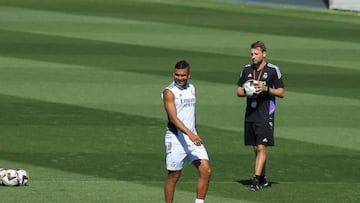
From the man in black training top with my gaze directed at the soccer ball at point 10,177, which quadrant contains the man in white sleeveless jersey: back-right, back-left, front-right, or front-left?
front-left

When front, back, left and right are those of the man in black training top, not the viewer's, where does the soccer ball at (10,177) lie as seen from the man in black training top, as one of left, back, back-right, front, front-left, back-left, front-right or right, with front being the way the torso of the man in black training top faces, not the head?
front-right

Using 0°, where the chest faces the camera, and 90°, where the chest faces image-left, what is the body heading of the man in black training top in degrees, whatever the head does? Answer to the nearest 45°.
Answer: approximately 45°

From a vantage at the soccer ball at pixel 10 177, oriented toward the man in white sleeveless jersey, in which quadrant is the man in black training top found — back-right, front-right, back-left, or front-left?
front-left

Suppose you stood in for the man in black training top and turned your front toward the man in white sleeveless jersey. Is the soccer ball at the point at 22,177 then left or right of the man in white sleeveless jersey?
right

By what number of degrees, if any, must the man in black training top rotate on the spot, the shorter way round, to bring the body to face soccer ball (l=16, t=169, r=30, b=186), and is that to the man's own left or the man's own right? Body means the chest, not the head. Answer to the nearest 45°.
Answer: approximately 45° to the man's own right

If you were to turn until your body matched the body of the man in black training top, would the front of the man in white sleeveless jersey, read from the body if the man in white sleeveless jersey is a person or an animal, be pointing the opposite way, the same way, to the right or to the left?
to the left

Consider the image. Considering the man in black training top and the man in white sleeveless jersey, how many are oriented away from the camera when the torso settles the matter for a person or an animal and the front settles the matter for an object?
0

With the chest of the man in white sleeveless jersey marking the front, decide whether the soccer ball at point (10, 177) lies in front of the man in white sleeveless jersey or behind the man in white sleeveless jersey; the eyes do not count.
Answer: behind

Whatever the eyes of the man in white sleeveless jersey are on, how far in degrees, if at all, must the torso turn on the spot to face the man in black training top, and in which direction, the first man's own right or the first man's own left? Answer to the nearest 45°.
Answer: approximately 90° to the first man's own left

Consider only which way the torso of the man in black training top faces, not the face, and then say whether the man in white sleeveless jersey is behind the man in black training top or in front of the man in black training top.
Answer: in front
